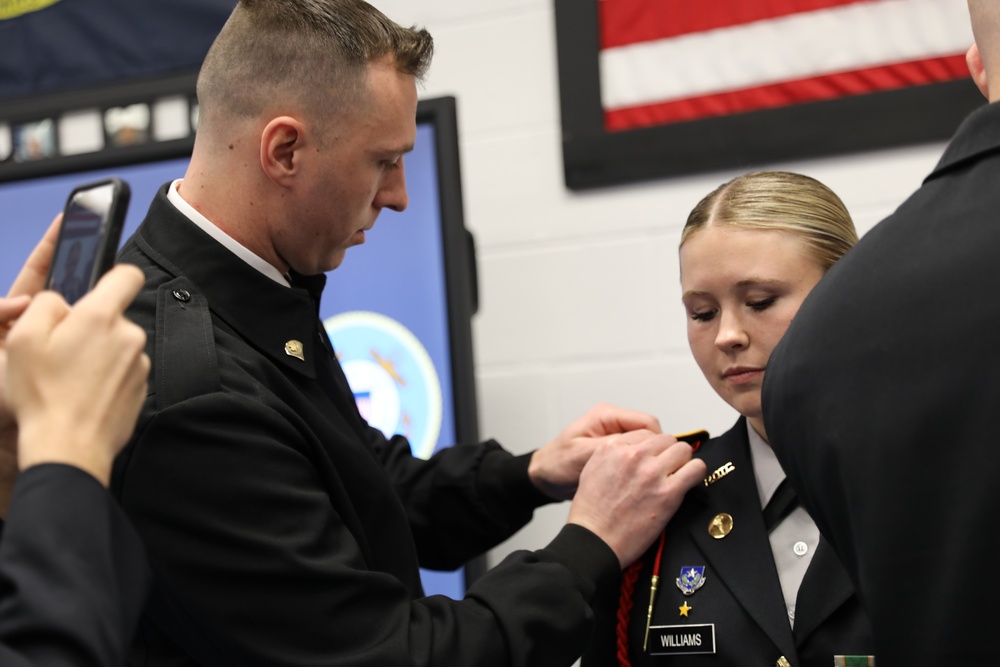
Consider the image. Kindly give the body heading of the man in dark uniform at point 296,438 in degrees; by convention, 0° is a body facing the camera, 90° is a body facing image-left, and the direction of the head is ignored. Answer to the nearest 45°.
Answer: approximately 270°

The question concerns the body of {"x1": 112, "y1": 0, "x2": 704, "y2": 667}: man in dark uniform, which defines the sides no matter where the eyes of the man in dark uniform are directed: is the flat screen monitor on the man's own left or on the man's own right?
on the man's own left

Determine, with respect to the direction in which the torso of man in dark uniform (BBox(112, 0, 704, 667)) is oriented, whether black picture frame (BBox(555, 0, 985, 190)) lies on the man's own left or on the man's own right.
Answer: on the man's own left

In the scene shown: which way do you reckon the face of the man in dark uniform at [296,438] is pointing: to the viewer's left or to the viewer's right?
to the viewer's right
